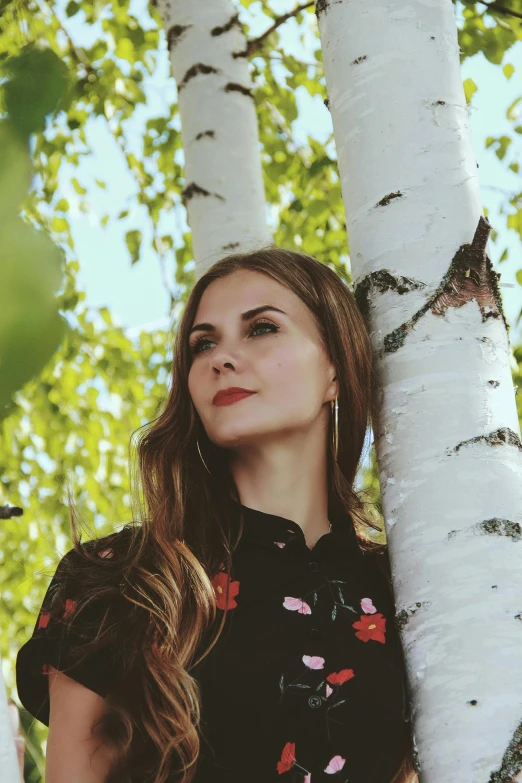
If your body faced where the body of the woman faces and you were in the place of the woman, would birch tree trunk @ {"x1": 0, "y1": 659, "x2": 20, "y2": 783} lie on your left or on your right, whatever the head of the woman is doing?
on your right

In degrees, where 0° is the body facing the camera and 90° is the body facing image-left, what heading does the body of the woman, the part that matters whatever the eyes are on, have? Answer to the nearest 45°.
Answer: approximately 315°

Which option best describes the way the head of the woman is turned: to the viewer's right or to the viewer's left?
to the viewer's left
